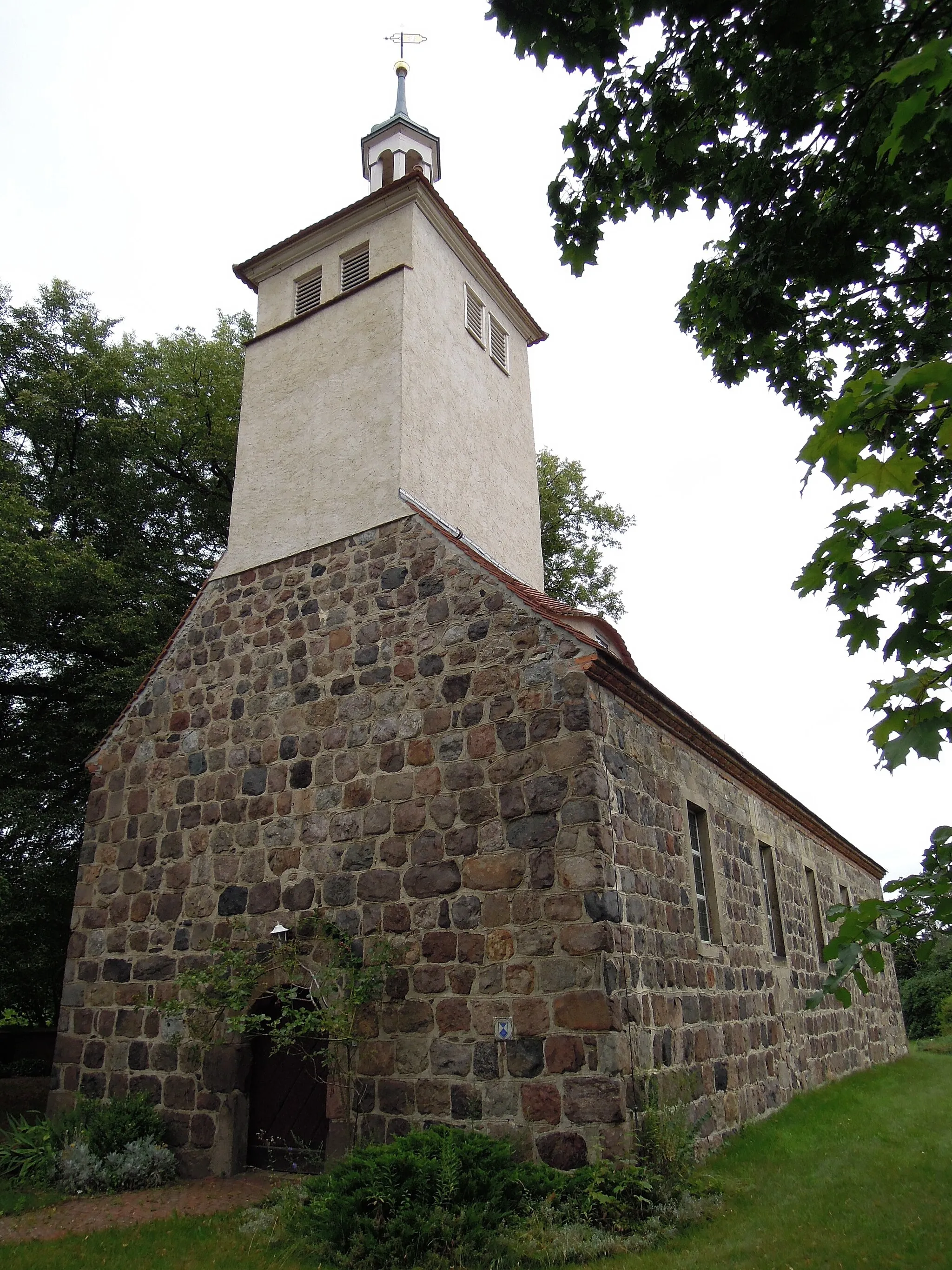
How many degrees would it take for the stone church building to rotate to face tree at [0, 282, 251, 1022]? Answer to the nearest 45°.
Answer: approximately 90° to its right

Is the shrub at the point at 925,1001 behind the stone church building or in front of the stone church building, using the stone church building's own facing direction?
behind

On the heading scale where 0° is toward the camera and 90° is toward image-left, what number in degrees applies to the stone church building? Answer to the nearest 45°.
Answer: approximately 45°

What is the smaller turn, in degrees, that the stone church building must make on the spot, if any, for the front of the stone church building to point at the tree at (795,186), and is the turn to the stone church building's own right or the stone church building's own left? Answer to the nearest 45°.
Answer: approximately 90° to the stone church building's own left

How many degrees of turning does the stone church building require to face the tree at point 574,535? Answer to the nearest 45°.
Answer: approximately 135° to its right
